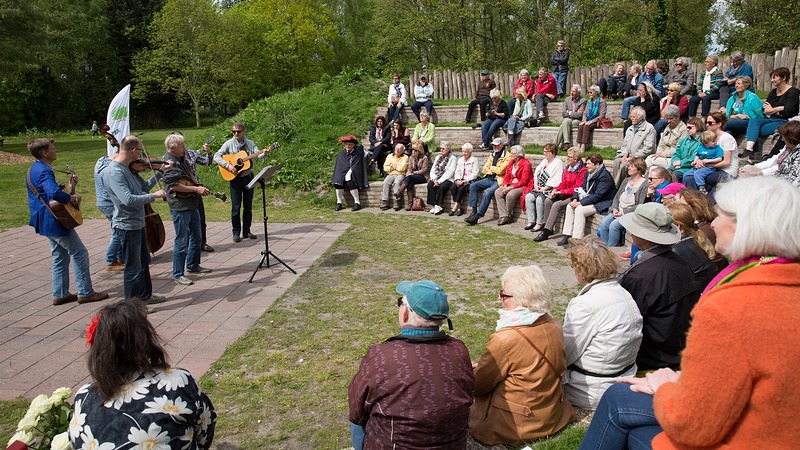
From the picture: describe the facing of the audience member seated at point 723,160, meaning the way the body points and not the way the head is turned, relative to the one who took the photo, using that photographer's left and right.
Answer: facing to the left of the viewer

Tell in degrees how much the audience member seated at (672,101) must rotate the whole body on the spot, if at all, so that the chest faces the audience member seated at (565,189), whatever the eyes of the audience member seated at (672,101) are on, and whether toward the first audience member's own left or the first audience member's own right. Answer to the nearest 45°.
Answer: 0° — they already face them

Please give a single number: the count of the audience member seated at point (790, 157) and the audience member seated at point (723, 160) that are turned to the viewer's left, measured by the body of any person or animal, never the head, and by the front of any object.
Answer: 2

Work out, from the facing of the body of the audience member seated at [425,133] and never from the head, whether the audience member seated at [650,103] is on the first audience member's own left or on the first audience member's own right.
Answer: on the first audience member's own left

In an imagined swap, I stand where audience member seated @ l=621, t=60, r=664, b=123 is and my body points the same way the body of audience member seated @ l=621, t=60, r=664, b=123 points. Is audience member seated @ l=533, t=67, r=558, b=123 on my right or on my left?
on my right

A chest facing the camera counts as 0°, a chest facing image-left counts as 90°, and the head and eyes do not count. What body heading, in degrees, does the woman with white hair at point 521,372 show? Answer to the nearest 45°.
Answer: approximately 135°

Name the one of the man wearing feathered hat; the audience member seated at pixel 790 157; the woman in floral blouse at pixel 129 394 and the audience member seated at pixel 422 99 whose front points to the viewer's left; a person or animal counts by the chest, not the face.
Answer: the audience member seated at pixel 790 157

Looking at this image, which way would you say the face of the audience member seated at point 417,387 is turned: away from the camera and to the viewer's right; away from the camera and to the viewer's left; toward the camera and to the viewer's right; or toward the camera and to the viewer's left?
away from the camera and to the viewer's left

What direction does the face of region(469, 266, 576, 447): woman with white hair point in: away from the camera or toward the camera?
away from the camera

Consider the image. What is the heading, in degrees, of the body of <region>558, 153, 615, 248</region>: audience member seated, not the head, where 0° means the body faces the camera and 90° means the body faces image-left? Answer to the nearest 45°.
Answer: approximately 45°
